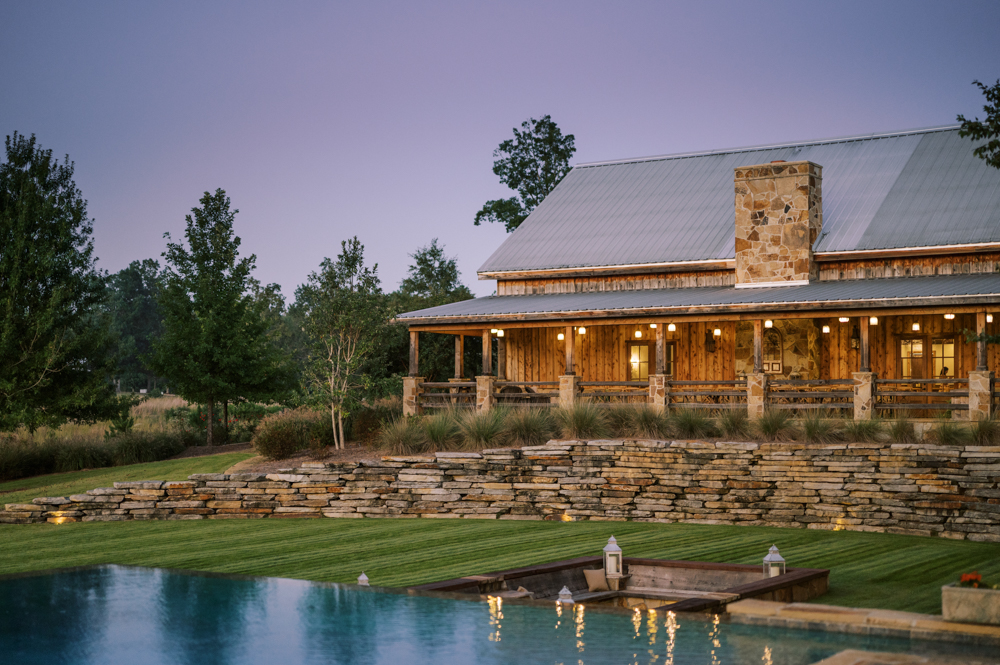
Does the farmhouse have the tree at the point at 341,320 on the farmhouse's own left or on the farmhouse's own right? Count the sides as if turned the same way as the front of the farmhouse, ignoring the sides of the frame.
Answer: on the farmhouse's own right

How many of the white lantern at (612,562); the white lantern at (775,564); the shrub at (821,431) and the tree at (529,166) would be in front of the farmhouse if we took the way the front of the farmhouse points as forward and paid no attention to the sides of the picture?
3

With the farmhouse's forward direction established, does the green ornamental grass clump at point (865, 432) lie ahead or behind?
ahead

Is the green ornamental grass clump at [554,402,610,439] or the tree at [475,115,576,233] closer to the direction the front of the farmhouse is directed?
the green ornamental grass clump

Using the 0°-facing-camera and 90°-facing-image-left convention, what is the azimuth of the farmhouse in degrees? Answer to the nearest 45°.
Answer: approximately 0°

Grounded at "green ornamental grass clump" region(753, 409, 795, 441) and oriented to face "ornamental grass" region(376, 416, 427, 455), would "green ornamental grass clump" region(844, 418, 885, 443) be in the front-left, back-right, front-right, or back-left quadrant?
back-left

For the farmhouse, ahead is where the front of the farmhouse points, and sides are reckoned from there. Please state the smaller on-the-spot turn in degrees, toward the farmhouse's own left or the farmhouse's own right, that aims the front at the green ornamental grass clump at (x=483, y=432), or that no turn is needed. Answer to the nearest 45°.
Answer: approximately 45° to the farmhouse's own right

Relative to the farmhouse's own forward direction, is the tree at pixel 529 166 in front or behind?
behind

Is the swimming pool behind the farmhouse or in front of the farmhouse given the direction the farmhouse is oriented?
in front

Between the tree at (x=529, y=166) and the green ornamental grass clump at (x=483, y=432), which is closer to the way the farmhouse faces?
the green ornamental grass clump

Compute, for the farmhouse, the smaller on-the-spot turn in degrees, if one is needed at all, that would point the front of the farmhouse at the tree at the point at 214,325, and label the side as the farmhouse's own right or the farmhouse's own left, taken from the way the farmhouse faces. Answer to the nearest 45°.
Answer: approximately 90° to the farmhouse's own right

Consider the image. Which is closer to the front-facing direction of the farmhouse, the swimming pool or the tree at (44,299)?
the swimming pool
